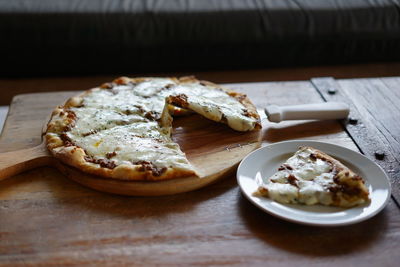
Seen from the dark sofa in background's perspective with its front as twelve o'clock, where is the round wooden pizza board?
The round wooden pizza board is roughly at 12 o'clock from the dark sofa in background.

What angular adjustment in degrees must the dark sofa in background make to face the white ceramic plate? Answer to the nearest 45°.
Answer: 0° — it already faces it

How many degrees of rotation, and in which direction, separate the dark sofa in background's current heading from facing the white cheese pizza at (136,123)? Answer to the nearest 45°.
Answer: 0° — it already faces it

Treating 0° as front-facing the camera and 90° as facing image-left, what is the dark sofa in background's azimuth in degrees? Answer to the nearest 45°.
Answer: approximately 0°
